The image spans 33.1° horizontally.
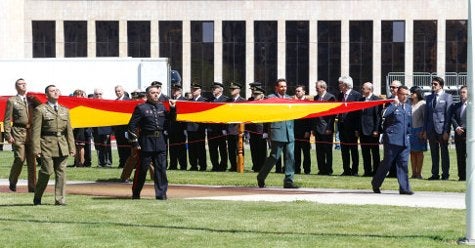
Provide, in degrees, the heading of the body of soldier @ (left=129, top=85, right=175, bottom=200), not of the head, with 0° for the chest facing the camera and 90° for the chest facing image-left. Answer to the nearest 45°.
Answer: approximately 315°

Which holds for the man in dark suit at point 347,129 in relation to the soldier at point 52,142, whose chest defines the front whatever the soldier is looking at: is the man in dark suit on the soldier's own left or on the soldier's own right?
on the soldier's own left

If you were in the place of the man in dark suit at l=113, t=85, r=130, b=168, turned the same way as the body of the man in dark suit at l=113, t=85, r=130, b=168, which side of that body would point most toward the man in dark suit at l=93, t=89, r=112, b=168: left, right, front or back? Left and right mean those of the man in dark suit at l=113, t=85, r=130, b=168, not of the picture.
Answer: right

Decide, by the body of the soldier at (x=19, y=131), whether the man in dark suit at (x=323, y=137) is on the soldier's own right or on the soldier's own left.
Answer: on the soldier's own left

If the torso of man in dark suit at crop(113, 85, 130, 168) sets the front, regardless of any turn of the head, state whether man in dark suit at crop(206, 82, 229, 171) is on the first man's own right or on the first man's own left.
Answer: on the first man's own left

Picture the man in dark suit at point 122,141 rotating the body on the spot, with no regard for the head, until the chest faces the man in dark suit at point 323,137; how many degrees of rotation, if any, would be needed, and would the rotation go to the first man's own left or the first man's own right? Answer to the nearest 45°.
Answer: approximately 90° to the first man's own left

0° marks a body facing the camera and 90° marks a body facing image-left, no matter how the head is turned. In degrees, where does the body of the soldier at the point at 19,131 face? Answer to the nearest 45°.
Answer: approximately 315°
